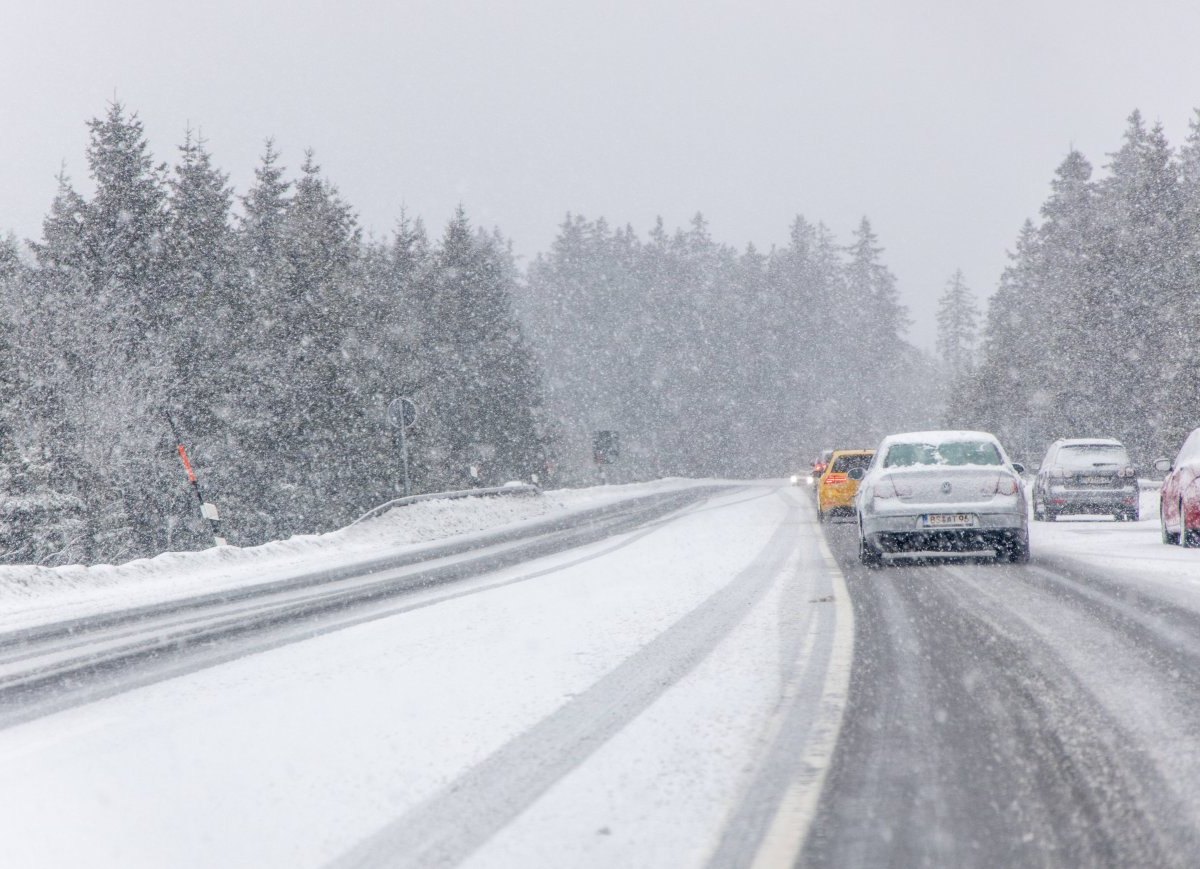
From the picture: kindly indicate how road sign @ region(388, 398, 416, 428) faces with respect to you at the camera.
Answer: facing away from the viewer

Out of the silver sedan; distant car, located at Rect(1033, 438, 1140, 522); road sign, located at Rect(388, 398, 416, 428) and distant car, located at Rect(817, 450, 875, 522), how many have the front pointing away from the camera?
4

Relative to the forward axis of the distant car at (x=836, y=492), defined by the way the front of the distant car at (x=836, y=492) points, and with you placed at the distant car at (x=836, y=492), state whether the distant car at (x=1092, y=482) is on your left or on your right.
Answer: on your right

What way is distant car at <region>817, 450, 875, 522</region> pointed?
away from the camera

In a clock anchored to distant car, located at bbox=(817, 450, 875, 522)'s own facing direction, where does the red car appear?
The red car is roughly at 5 o'clock from the distant car.

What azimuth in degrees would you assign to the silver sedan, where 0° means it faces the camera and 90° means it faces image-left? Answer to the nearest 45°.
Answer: approximately 180°

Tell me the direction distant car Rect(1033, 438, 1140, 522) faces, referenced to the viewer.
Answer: facing away from the viewer

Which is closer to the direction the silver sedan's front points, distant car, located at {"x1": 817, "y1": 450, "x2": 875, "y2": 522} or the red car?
the distant car

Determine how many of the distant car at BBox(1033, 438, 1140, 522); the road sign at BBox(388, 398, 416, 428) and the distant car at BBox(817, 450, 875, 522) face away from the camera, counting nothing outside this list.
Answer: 3

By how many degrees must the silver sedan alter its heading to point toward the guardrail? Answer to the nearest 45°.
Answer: approximately 45° to its left

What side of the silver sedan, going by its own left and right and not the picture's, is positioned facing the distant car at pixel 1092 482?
front

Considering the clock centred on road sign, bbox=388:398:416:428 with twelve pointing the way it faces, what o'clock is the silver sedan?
The silver sedan is roughly at 5 o'clock from the road sign.

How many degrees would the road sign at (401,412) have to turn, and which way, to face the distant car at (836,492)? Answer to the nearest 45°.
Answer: approximately 90° to its right

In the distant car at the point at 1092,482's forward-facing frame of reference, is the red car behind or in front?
behind

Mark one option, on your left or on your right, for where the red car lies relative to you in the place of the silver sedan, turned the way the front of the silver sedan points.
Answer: on your right
